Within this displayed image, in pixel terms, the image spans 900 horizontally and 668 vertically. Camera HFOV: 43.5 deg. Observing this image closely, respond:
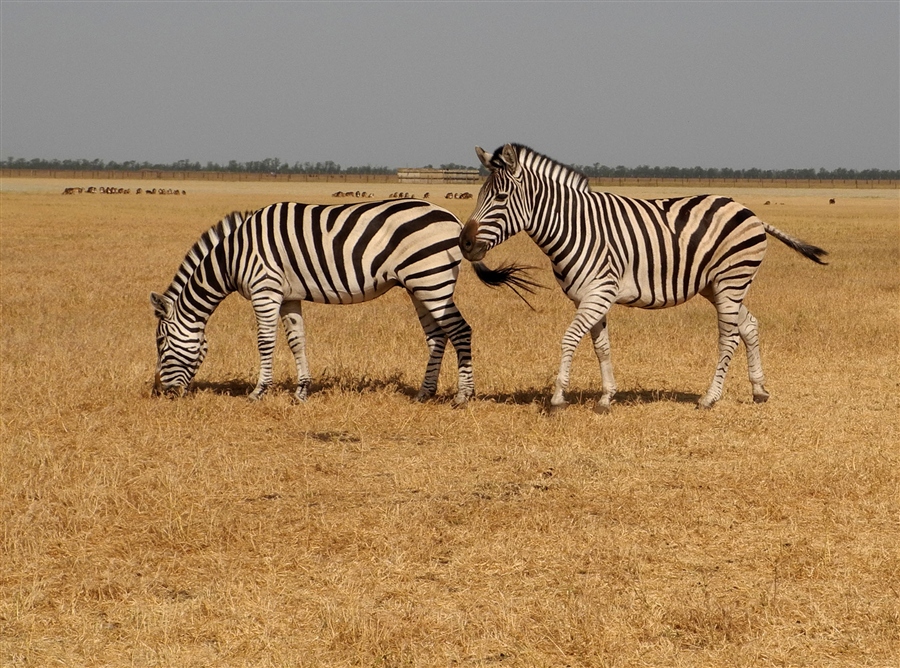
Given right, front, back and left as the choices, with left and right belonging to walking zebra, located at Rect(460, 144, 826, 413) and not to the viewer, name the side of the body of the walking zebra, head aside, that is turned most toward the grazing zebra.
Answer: front

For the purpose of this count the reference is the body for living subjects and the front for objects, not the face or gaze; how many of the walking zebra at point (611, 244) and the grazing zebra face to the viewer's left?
2

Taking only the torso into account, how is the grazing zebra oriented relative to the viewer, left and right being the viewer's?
facing to the left of the viewer

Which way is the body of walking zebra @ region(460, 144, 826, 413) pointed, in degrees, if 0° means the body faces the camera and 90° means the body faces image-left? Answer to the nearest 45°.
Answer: approximately 90°

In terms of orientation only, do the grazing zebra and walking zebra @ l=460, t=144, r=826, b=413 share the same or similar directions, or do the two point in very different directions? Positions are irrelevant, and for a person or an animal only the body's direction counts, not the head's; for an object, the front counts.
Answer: same or similar directions

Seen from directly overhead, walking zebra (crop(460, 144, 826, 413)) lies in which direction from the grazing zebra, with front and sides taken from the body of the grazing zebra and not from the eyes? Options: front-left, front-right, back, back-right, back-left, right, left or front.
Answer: back
